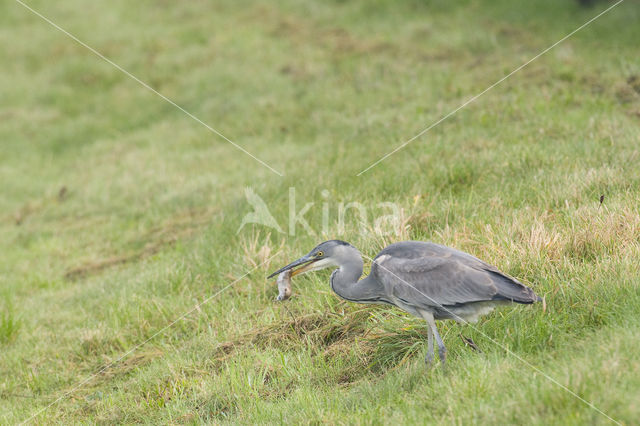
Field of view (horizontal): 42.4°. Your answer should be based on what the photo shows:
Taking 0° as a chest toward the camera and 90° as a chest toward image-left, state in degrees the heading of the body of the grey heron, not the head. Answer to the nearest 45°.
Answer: approximately 90°
